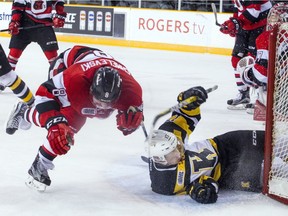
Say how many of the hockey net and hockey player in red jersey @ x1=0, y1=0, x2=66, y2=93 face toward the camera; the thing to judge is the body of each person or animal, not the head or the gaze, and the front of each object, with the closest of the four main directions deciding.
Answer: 1

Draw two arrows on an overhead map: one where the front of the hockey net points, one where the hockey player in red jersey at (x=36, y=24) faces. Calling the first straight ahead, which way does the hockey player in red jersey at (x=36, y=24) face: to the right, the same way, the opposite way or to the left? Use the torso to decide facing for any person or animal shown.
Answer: to the left

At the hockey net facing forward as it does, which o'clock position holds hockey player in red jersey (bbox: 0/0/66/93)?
The hockey player in red jersey is roughly at 12 o'clock from the hockey net.

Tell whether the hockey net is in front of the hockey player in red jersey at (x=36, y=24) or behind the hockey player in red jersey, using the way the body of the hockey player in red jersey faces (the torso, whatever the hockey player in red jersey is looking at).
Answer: in front

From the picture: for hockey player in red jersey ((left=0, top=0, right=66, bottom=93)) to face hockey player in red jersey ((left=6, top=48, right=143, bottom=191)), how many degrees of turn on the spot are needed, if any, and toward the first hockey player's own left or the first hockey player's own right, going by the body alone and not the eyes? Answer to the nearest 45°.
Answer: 0° — they already face them

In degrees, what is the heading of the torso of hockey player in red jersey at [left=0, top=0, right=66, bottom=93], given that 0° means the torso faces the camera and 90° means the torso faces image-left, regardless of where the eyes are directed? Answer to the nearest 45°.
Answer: approximately 0°

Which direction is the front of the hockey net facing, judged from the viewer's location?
facing away from the viewer and to the left of the viewer

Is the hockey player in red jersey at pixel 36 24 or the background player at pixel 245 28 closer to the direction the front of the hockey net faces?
the hockey player in red jersey

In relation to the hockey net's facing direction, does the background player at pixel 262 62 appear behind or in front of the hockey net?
in front

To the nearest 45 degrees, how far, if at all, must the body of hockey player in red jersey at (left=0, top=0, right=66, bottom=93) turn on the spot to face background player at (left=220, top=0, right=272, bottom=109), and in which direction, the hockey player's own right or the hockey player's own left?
approximately 90° to the hockey player's own left

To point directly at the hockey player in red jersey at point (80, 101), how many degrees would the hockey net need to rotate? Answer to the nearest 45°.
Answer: approximately 45° to its left

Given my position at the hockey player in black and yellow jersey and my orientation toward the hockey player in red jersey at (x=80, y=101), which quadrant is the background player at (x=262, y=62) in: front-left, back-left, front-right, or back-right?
back-right

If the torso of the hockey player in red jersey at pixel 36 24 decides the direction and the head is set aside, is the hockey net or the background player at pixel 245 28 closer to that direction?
the hockey net
